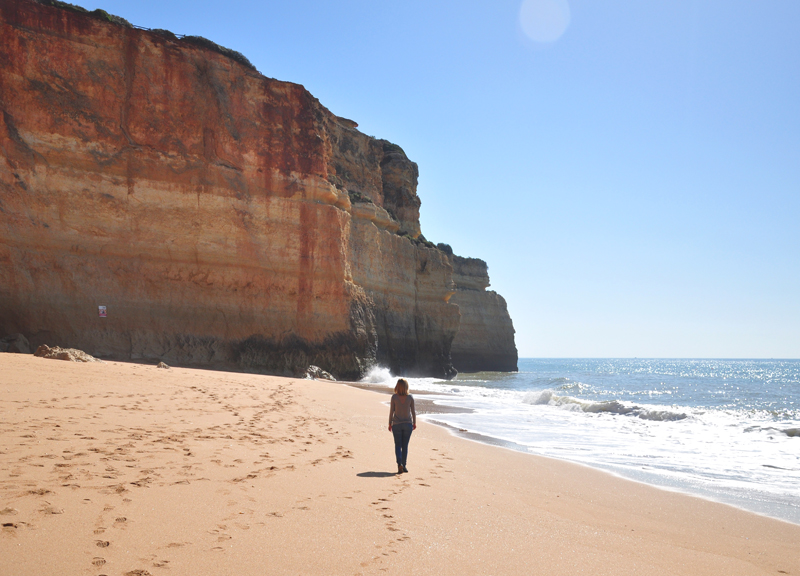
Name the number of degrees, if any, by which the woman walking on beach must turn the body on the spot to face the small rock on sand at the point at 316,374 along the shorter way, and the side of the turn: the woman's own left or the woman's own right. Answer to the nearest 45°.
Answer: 0° — they already face it

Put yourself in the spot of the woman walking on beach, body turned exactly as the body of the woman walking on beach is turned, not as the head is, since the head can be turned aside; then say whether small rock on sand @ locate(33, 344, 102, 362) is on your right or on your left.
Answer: on your left

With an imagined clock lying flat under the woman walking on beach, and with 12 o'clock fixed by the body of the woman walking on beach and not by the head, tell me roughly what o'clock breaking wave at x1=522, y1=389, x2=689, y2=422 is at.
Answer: The breaking wave is roughly at 1 o'clock from the woman walking on beach.

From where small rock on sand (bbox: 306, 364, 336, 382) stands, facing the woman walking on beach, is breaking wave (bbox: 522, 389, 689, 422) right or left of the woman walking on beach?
left

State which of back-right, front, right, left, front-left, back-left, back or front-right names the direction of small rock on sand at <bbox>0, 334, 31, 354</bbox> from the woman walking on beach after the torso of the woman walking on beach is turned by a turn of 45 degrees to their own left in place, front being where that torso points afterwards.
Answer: front

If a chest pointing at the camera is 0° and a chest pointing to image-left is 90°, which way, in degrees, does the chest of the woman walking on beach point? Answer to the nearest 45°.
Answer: approximately 180°

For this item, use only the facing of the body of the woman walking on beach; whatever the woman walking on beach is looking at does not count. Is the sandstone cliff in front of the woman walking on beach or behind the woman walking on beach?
in front
